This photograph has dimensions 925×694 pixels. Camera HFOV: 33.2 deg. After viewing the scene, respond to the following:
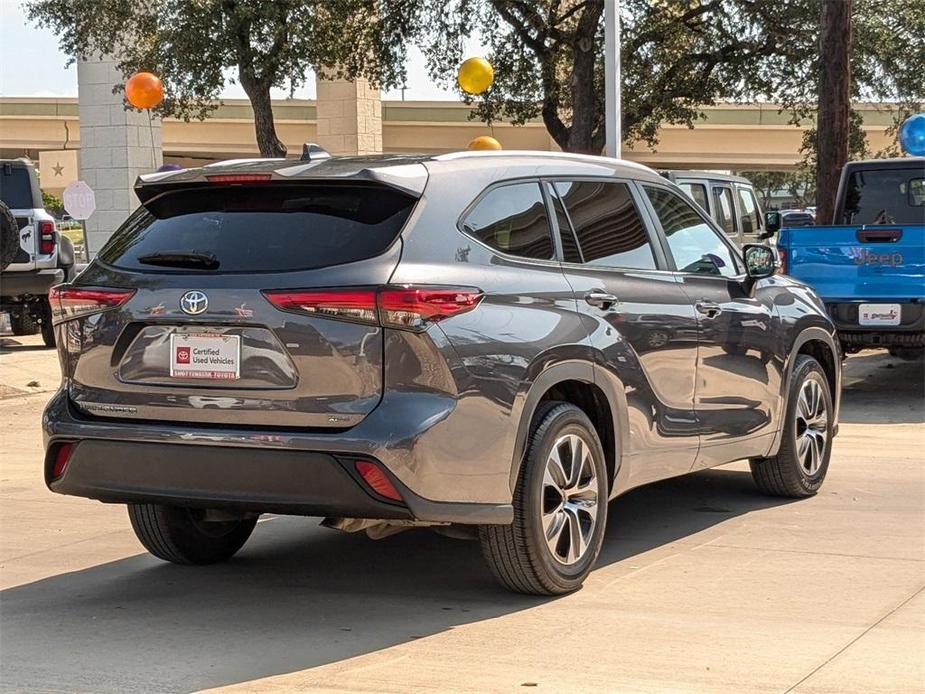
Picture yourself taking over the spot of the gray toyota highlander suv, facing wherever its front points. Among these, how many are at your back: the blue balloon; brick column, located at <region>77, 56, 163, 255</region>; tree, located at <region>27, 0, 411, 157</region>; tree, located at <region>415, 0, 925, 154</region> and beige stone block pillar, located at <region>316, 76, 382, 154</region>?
0

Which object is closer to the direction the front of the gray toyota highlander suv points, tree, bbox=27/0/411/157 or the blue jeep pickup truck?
the blue jeep pickup truck

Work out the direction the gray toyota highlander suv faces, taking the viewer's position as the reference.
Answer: facing away from the viewer and to the right of the viewer

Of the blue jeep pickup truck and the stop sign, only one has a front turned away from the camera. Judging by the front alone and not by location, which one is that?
the blue jeep pickup truck

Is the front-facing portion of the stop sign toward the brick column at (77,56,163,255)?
no

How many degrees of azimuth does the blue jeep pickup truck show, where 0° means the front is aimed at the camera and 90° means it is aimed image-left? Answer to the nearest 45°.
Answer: approximately 180°

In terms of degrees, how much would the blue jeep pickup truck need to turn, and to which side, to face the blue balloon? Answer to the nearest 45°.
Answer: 0° — it already faces it

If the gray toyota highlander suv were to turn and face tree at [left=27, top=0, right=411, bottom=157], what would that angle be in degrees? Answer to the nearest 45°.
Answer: approximately 45° to its left

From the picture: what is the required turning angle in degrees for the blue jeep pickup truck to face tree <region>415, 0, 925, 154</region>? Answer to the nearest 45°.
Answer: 0° — it already faces it

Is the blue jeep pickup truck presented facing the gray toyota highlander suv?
no

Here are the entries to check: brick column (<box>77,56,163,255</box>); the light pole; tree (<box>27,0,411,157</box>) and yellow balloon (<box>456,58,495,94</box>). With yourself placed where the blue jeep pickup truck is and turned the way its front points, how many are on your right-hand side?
0

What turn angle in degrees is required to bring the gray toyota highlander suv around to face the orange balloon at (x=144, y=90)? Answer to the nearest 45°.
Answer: approximately 45° to its left

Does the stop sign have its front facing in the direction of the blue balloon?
no

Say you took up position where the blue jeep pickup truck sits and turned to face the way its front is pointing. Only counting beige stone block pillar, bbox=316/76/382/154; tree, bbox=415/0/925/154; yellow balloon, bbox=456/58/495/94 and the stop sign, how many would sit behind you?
0
